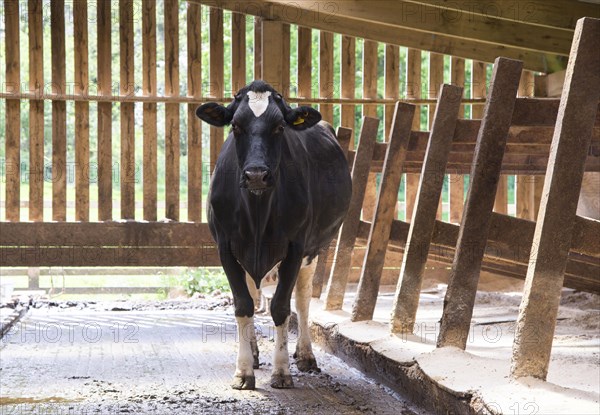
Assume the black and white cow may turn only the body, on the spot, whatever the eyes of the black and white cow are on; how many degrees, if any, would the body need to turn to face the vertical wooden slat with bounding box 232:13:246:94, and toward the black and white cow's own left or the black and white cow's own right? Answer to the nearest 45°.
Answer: approximately 180°

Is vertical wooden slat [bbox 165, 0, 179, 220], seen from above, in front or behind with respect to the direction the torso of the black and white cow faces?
behind

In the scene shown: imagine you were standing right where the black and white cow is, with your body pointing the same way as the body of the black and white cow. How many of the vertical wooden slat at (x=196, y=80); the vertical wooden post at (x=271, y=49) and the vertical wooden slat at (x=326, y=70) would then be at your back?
3

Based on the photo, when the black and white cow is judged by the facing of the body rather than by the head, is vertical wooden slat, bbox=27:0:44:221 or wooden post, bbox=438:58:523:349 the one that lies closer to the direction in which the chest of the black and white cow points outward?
the wooden post

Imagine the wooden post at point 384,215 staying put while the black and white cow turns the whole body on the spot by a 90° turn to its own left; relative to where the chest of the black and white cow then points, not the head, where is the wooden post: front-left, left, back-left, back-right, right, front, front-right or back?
front-left

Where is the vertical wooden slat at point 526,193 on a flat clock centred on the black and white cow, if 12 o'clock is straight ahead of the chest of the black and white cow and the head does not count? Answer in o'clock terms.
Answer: The vertical wooden slat is roughly at 7 o'clock from the black and white cow.

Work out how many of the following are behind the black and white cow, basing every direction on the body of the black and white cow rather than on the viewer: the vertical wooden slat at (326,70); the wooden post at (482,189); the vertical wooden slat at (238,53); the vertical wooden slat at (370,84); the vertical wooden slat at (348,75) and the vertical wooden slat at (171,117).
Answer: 5

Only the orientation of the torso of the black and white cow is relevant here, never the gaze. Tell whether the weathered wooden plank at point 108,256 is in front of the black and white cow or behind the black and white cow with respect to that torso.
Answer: behind

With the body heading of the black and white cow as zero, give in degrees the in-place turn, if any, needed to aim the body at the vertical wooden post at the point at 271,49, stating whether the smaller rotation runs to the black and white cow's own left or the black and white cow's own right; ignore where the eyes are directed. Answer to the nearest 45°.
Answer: approximately 180°

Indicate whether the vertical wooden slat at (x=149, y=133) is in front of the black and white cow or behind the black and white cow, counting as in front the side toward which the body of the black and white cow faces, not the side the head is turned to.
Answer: behind

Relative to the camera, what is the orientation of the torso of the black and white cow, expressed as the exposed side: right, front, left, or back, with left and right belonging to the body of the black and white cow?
front

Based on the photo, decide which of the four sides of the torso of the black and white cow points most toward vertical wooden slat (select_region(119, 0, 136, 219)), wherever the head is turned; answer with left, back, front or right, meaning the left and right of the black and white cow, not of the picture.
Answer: back

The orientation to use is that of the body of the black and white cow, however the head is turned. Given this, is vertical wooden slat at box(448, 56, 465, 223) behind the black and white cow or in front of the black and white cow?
behind

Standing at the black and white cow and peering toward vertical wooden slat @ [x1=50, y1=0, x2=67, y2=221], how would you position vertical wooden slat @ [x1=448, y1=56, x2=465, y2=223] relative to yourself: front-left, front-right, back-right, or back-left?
front-right

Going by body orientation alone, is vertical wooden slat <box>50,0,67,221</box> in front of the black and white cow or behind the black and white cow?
behind
